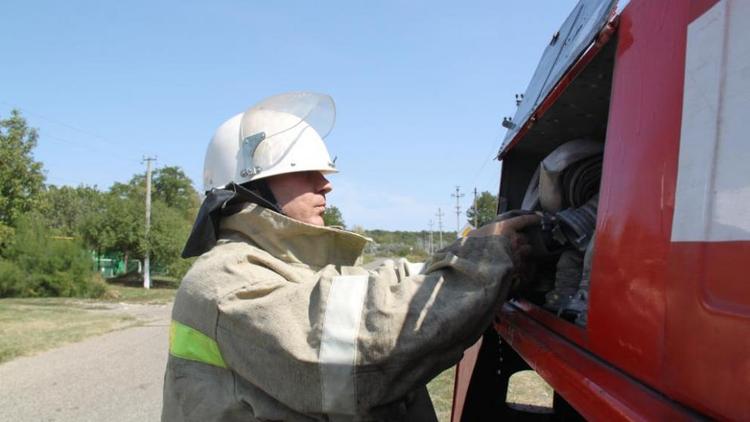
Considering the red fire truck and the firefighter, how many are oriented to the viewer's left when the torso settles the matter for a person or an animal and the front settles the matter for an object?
0

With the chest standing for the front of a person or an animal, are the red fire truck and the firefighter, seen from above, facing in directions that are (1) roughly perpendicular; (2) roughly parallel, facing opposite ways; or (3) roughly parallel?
roughly perpendicular

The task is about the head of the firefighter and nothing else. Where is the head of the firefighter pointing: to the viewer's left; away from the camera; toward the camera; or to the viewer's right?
to the viewer's right

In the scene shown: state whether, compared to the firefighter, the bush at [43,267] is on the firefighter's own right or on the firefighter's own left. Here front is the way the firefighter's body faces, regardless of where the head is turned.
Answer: on the firefighter's own left

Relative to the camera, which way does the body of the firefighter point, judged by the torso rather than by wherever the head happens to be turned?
to the viewer's right
